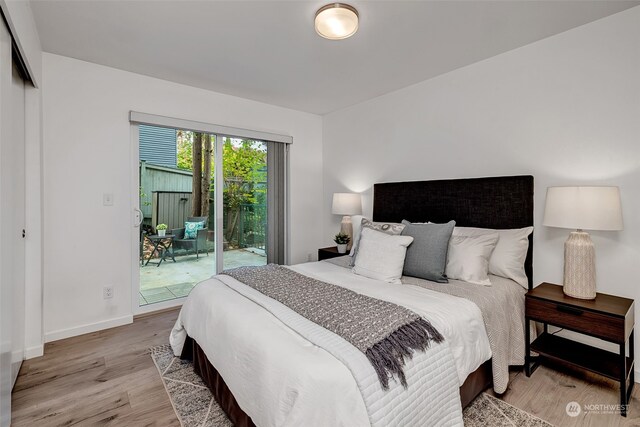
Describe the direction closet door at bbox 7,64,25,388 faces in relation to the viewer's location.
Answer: facing to the right of the viewer

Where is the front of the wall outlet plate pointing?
toward the camera

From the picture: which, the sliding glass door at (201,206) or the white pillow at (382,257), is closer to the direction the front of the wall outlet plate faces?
the white pillow

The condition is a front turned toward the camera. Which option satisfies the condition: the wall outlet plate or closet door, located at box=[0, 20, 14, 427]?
the wall outlet plate

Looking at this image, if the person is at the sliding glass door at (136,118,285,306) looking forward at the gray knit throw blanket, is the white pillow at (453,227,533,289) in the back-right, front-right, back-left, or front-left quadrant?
front-left

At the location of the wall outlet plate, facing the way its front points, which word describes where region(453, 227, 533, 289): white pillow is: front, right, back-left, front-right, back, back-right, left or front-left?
front-left

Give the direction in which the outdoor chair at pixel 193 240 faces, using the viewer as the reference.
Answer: facing the viewer and to the left of the viewer

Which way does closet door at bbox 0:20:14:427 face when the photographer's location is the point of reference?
facing to the right of the viewer

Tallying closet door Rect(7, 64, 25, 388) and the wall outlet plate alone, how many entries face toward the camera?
1

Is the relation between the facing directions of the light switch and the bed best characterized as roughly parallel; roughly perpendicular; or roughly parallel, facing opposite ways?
roughly perpendicular

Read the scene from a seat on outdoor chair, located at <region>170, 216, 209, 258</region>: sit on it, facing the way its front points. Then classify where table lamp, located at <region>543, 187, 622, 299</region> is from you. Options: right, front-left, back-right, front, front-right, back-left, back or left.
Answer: left

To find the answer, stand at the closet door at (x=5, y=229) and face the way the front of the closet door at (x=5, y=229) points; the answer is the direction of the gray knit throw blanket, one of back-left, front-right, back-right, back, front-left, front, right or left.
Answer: front-right

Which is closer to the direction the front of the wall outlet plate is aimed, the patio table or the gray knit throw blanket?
the gray knit throw blanket

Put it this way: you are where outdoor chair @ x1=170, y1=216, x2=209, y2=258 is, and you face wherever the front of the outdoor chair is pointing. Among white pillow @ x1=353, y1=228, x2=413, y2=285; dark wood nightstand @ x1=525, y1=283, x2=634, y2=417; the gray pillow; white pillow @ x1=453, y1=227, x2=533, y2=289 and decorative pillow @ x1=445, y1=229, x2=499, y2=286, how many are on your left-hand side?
5

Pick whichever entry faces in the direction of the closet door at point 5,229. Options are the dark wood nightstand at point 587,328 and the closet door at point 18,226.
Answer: the dark wood nightstand

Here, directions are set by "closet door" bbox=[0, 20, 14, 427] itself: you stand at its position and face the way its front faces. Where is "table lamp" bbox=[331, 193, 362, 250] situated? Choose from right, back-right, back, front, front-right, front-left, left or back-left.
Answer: front

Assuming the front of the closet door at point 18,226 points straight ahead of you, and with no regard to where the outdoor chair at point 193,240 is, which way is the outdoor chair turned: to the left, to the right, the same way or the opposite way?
the opposite way

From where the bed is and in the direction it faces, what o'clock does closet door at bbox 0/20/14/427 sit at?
The closet door is roughly at 1 o'clock from the bed.

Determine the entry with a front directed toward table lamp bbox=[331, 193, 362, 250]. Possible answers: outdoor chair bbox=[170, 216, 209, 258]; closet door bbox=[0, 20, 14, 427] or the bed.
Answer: the closet door
